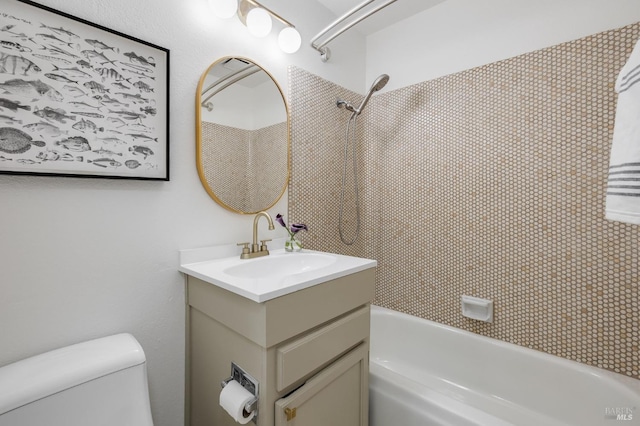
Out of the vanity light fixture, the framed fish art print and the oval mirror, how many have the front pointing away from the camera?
0

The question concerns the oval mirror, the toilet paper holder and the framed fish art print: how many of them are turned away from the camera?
0

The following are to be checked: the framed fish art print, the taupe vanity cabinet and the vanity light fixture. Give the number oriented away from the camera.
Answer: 0

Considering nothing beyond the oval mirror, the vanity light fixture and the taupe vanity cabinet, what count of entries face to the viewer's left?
0

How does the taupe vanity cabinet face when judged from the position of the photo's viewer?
facing the viewer and to the right of the viewer

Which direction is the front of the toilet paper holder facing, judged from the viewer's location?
facing the viewer and to the left of the viewer

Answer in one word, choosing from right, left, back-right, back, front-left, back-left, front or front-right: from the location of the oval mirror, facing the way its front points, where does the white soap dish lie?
front-left

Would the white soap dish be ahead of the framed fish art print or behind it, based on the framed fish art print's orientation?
ahead
